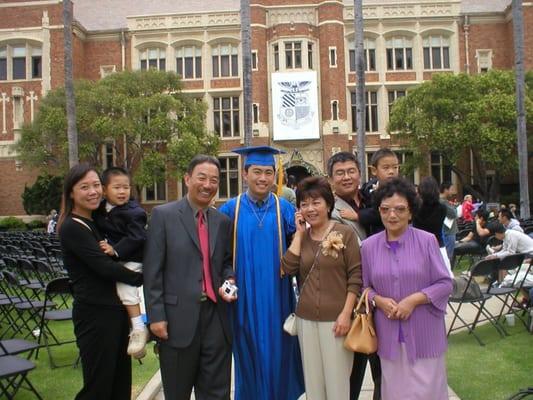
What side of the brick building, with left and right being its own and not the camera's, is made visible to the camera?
front

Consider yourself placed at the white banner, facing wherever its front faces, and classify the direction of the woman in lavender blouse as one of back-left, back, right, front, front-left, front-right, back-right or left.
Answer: front

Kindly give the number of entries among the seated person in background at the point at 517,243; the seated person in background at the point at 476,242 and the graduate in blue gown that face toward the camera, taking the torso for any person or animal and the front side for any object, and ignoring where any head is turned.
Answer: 1

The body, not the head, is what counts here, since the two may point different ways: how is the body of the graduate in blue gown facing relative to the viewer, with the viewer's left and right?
facing the viewer

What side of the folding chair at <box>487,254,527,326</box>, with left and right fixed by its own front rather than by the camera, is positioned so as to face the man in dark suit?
front

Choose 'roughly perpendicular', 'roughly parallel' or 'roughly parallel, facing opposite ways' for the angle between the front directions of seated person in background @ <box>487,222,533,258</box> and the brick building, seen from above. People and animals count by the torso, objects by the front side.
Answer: roughly perpendicular

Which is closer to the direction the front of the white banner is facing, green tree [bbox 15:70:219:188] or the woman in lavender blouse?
the woman in lavender blouse

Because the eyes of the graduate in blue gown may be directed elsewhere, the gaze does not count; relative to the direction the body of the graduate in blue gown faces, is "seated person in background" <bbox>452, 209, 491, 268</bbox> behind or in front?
behind

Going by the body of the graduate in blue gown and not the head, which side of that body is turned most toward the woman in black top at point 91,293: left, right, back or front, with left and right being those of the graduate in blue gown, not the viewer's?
right

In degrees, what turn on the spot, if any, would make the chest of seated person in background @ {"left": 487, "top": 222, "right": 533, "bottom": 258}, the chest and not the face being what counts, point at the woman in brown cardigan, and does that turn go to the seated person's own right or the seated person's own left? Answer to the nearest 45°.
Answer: approximately 90° to the seated person's own left

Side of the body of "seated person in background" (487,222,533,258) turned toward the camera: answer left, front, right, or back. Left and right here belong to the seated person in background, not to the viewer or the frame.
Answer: left

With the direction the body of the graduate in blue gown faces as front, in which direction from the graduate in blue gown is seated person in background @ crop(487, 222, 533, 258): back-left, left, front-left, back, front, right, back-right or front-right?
back-left
